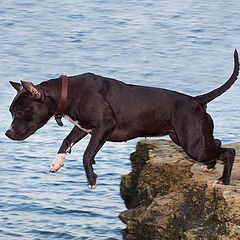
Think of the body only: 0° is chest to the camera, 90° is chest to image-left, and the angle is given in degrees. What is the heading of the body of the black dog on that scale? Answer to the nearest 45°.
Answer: approximately 90°
